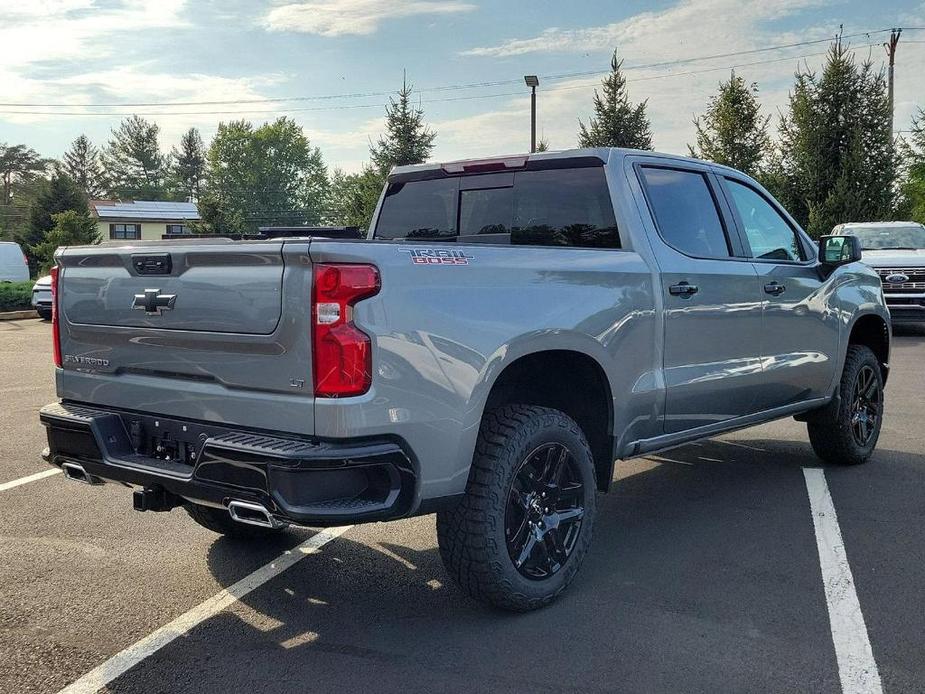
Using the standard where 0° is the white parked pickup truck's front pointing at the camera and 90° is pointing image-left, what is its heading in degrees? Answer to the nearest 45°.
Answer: approximately 0°

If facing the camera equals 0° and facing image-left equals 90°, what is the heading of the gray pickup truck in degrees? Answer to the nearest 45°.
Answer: approximately 225°

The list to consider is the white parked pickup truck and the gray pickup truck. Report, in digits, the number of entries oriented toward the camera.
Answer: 1

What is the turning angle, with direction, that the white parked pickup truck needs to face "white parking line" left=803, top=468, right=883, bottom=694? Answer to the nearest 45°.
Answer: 0° — it already faces it

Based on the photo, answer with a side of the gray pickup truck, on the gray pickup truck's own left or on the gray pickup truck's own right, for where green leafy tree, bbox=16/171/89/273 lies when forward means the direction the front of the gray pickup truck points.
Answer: on the gray pickup truck's own left

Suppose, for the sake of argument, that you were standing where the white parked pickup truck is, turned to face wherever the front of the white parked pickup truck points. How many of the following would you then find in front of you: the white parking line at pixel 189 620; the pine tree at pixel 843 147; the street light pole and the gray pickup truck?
2

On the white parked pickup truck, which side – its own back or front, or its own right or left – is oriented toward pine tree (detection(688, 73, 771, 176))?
back

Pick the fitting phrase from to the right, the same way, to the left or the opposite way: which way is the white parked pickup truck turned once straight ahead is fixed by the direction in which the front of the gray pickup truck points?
the opposite way

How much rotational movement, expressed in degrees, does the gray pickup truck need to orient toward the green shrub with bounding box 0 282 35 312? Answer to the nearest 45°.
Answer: approximately 90° to its left
